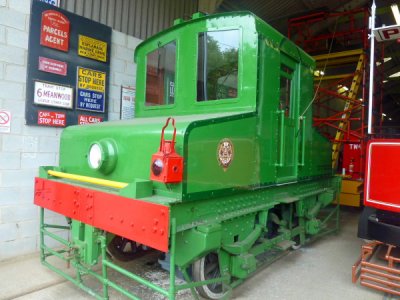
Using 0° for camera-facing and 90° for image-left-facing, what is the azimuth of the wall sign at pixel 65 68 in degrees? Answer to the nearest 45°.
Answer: approximately 315°

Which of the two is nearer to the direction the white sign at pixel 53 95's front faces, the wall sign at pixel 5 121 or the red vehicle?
the red vehicle

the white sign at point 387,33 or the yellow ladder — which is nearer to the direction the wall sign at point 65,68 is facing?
the white sign

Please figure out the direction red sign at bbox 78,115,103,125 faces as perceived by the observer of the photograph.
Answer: facing the viewer and to the right of the viewer

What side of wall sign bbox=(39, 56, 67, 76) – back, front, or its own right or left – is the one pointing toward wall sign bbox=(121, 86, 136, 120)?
left

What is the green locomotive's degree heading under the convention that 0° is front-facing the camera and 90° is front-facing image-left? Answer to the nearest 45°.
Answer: approximately 45°

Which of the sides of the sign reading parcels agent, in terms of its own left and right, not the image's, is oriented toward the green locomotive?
front

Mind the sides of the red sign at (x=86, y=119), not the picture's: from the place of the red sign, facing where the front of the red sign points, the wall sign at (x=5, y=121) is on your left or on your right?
on your right

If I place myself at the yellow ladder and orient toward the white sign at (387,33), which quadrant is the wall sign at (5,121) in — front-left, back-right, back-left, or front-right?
front-right

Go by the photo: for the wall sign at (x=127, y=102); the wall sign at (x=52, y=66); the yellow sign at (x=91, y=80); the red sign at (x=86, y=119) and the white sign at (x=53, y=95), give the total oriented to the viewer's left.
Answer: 0

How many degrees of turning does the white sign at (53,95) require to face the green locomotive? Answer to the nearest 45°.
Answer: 0° — it already faces it

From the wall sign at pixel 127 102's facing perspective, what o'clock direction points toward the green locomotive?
The green locomotive is roughly at 11 o'clock from the wall sign.
